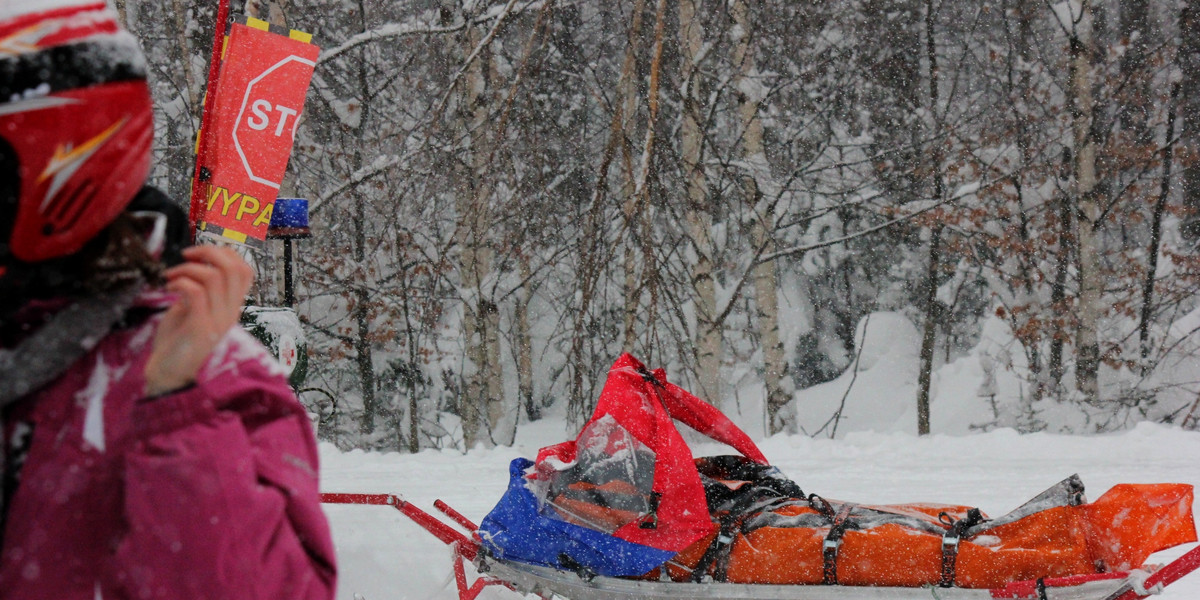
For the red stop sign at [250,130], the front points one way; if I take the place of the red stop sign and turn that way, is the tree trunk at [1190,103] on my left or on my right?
on my left

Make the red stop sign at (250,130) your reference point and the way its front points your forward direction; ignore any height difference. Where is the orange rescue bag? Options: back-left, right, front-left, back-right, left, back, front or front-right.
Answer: front-left

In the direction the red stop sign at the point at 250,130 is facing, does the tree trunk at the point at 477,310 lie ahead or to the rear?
to the rear

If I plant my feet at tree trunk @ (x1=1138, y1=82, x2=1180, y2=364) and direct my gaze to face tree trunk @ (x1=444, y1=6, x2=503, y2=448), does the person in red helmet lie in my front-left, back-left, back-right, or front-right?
front-left

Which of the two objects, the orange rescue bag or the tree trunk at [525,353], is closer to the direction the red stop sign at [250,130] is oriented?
the orange rescue bag

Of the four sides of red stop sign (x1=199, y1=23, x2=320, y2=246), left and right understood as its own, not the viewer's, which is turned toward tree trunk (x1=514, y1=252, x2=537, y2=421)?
back

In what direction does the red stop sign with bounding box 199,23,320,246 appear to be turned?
toward the camera

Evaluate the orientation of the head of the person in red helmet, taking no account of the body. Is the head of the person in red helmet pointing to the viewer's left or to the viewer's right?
to the viewer's right

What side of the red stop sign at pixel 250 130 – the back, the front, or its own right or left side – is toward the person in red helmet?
front

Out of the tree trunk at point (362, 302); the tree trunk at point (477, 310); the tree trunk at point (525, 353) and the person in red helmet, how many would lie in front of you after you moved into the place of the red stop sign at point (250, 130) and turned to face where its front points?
1
